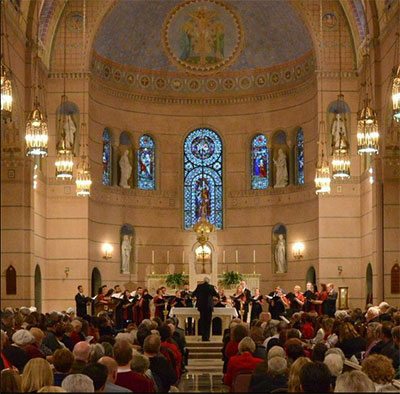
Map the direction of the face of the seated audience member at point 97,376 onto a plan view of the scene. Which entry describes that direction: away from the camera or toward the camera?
away from the camera

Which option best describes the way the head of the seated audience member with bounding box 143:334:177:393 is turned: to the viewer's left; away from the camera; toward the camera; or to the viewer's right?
away from the camera

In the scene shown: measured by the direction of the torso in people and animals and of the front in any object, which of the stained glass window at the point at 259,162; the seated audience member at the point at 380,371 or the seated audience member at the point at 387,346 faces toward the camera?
the stained glass window

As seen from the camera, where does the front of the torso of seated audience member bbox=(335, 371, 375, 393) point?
away from the camera

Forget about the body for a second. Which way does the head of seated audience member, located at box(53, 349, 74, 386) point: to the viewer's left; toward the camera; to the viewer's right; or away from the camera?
away from the camera

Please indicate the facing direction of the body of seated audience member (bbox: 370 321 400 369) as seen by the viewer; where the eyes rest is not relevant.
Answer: away from the camera

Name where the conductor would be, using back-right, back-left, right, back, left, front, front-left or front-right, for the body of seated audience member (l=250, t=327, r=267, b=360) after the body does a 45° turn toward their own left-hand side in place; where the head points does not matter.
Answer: front-right

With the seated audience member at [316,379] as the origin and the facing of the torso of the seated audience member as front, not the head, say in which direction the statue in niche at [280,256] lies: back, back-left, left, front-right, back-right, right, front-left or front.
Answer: front

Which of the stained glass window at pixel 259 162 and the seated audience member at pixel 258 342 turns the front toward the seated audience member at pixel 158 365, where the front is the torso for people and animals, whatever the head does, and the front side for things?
the stained glass window

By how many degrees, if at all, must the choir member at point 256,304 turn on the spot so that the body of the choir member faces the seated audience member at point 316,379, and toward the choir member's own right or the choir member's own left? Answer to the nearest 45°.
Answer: approximately 45° to the choir member's own left

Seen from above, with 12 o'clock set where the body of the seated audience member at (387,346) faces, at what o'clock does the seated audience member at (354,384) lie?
the seated audience member at (354,384) is roughly at 6 o'clock from the seated audience member at (387,346).

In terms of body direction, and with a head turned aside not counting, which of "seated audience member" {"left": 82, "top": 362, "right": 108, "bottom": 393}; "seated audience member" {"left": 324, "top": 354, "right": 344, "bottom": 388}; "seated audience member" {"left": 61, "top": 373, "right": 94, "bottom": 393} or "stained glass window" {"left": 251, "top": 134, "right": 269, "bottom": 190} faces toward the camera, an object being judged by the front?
the stained glass window

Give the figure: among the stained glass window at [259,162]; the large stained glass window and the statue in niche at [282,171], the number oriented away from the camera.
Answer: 0

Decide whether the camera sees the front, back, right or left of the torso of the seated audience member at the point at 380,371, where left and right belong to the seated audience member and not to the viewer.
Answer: back

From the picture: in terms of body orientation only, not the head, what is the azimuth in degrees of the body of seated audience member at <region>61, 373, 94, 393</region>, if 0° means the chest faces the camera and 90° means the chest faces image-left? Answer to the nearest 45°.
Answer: approximately 180°

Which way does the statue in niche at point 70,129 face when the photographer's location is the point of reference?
facing the viewer

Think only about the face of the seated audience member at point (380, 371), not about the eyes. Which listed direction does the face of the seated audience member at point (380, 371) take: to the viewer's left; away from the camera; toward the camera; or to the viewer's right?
away from the camera

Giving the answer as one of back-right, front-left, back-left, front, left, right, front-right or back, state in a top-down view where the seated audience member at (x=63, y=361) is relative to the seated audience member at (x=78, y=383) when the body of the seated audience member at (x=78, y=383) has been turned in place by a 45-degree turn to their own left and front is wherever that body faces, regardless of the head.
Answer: front-right

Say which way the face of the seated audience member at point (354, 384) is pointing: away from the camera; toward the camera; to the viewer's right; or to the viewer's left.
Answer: away from the camera

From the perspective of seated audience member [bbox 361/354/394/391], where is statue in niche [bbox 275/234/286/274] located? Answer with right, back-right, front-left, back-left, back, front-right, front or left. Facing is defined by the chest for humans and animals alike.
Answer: front

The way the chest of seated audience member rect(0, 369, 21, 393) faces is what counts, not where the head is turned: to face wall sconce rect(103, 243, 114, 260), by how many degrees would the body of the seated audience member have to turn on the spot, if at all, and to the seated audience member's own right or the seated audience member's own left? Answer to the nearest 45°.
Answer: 0° — they already face it
